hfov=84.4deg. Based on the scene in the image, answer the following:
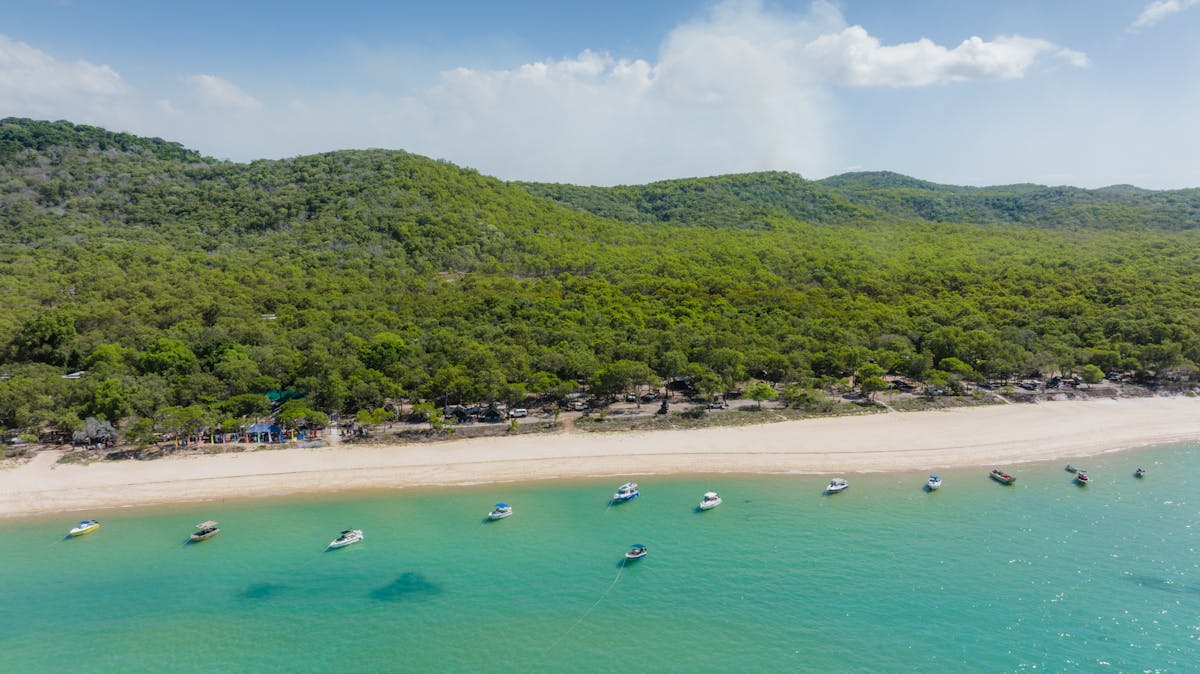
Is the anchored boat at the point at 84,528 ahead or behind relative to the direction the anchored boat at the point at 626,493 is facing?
ahead

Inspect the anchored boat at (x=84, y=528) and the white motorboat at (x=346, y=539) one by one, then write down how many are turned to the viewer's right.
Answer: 0

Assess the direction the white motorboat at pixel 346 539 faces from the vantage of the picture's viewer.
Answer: facing the viewer and to the left of the viewer

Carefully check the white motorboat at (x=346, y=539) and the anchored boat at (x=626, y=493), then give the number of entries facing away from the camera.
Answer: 0

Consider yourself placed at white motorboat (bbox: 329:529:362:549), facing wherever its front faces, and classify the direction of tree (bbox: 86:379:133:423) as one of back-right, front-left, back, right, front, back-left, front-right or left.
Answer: right

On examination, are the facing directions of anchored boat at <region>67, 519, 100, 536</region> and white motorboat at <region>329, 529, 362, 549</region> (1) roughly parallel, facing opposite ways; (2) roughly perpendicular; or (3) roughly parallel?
roughly parallel

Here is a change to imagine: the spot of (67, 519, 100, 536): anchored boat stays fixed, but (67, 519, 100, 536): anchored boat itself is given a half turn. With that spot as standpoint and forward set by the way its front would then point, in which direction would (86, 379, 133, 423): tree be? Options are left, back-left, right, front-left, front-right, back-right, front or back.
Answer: front-left

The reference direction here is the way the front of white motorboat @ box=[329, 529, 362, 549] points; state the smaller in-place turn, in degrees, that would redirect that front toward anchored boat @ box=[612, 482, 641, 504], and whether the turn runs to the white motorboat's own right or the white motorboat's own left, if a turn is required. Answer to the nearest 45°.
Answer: approximately 135° to the white motorboat's own left

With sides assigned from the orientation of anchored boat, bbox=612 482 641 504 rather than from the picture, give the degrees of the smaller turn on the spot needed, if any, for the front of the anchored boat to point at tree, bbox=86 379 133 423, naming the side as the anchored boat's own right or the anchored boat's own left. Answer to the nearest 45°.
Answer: approximately 45° to the anchored boat's own right

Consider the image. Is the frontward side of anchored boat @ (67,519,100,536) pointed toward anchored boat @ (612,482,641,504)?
no

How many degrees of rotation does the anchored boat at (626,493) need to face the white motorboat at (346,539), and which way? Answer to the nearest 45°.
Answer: approximately 45° to its right

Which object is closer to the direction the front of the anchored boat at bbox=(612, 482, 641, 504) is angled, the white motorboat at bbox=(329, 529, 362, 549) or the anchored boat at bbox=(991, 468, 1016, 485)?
the white motorboat

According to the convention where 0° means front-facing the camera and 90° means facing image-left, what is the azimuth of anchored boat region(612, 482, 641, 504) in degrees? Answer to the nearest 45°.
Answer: approximately 45°

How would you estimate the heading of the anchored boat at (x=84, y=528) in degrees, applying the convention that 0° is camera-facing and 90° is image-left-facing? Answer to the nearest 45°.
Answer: approximately 45°

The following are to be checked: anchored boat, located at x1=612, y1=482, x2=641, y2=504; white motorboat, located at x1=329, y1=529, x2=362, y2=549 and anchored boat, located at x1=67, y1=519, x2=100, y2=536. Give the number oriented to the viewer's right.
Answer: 0

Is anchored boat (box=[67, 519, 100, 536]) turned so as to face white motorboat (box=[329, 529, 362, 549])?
no
